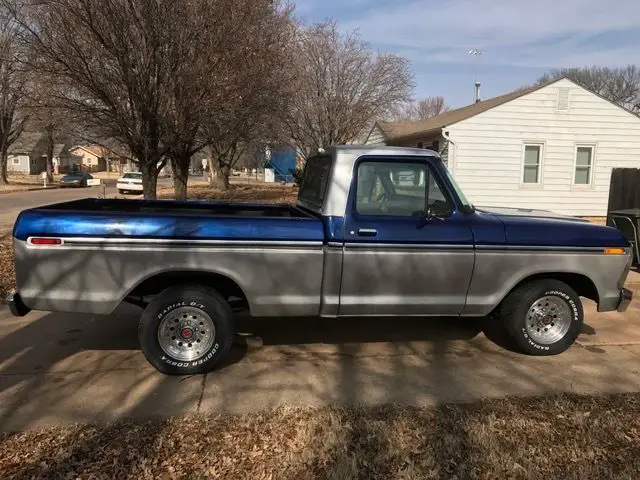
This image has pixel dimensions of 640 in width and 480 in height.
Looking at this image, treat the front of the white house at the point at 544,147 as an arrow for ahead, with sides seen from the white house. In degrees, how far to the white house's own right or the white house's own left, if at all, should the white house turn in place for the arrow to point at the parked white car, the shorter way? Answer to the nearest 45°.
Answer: approximately 45° to the white house's own right

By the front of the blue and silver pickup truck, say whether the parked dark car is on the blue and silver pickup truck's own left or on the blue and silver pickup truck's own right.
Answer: on the blue and silver pickup truck's own left

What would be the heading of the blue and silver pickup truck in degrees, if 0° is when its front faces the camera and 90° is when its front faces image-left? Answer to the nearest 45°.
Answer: approximately 270°

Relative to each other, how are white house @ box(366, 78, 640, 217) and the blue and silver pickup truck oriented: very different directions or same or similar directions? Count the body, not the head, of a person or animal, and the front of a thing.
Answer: very different directions

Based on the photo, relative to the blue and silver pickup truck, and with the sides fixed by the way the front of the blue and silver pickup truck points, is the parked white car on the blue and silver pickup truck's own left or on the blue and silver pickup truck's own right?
on the blue and silver pickup truck's own left
